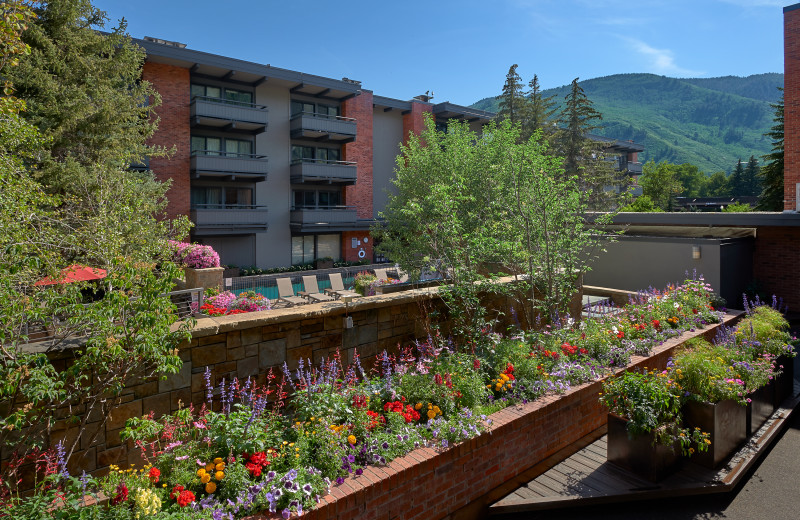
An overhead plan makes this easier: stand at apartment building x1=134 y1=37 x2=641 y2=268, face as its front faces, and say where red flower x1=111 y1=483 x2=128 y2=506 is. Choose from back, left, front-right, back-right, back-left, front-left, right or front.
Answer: front-right

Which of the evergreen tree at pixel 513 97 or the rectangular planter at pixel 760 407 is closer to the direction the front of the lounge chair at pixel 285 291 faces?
the rectangular planter

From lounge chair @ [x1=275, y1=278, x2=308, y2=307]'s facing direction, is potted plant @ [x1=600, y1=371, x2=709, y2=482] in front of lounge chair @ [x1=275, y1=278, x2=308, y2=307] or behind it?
in front

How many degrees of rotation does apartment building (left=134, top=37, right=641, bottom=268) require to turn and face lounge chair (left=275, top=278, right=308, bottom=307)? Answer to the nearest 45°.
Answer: approximately 45° to its right

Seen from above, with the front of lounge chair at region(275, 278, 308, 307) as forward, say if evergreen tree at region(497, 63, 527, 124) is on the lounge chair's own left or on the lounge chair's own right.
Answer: on the lounge chair's own left

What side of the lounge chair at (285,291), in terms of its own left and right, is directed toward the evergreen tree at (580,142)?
left

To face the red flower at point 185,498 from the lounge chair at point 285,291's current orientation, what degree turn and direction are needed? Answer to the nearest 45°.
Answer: approximately 45° to its right

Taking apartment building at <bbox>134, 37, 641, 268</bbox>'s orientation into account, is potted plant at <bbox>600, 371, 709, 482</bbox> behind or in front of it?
in front

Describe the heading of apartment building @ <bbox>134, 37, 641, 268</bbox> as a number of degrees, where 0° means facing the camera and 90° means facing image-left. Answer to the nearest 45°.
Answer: approximately 315°

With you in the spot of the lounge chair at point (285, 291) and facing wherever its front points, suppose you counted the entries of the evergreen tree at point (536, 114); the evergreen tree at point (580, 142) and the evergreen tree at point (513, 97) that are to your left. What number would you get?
3
